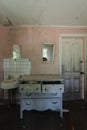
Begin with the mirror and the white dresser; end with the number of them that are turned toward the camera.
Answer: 2

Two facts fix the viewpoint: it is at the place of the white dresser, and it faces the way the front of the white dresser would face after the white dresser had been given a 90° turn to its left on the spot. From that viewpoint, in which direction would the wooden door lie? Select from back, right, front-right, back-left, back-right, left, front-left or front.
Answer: front-left

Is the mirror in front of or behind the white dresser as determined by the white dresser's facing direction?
behind

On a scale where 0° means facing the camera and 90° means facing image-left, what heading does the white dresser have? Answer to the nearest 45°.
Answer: approximately 0°

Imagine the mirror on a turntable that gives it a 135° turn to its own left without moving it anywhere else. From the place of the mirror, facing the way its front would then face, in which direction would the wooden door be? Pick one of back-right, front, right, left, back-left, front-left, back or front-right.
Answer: front-right

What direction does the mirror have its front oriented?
toward the camera
